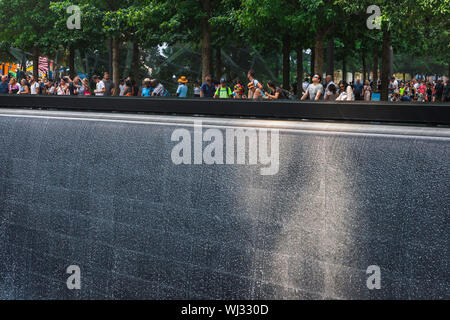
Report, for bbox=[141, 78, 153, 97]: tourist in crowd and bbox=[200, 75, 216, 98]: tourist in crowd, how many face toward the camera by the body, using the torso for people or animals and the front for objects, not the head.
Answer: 2

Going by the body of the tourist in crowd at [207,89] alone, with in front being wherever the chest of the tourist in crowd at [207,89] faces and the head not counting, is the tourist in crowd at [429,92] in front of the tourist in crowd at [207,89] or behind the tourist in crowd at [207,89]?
behind

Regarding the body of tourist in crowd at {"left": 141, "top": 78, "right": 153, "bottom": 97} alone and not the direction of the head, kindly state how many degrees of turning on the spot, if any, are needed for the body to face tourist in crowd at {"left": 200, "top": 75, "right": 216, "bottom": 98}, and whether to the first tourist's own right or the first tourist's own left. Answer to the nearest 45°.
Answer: approximately 135° to the first tourist's own left

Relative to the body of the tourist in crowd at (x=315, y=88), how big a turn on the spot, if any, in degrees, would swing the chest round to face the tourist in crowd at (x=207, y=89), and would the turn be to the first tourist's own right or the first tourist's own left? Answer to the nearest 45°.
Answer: approximately 90° to the first tourist's own right

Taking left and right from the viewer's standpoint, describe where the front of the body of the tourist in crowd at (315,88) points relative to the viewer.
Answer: facing the viewer and to the left of the viewer

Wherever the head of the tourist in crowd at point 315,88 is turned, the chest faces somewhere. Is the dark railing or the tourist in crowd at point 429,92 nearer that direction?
the dark railing

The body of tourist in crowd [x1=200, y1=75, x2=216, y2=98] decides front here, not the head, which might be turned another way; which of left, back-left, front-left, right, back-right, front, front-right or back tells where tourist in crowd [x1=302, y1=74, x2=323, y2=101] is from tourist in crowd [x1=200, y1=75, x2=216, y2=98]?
front-left

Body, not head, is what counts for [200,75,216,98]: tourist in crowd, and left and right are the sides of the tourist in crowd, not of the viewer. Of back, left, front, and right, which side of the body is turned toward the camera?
front

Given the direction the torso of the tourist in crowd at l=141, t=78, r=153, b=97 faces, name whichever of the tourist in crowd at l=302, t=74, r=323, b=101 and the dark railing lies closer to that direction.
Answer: the dark railing

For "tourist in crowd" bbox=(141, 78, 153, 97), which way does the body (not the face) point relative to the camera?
toward the camera
